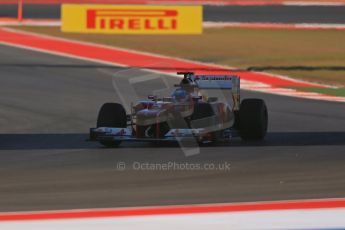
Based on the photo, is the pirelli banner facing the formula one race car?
yes

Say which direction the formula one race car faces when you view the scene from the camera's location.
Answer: facing the viewer and to the left of the viewer

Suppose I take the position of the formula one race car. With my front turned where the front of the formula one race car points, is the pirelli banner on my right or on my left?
on my right

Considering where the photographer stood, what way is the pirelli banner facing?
facing the viewer

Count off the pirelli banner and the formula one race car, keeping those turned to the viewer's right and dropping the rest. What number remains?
0
